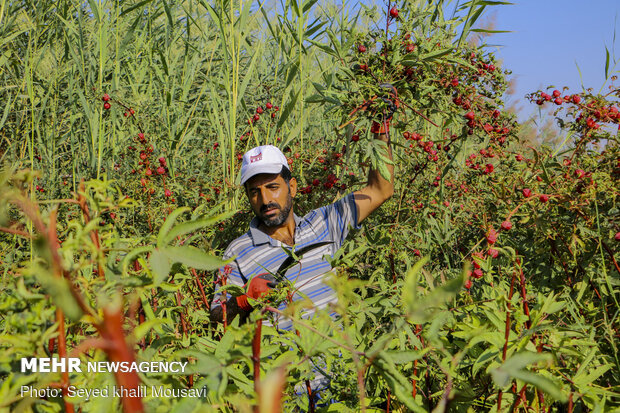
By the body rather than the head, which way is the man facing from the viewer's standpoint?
toward the camera
